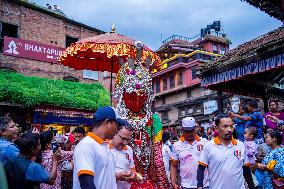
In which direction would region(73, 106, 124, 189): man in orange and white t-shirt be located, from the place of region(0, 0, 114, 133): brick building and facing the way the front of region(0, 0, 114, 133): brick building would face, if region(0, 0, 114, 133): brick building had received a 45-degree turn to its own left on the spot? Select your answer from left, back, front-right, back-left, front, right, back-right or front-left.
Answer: right

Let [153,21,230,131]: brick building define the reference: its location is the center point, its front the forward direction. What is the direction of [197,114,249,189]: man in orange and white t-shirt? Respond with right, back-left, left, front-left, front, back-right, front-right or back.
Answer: front-left

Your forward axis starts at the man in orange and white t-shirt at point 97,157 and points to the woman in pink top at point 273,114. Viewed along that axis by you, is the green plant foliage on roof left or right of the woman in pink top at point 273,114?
left

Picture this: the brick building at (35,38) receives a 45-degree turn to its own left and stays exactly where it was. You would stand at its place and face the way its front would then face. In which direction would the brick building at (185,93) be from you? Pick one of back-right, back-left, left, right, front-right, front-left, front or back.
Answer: front-left

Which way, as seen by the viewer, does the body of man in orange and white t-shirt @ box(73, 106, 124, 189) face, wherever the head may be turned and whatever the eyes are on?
to the viewer's right

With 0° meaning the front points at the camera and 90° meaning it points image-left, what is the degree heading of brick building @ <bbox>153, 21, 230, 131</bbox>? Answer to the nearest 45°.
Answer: approximately 45°

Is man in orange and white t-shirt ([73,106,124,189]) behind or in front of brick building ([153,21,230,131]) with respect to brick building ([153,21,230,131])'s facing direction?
in front

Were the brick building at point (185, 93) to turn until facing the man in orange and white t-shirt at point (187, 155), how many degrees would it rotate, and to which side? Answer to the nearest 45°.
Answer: approximately 45° to its left

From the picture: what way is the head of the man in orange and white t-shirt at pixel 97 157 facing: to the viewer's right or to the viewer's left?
to the viewer's right

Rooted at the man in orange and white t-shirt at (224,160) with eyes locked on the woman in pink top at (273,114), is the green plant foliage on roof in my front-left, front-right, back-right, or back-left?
front-left

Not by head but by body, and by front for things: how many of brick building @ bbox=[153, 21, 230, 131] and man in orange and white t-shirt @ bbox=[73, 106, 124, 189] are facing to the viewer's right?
1
